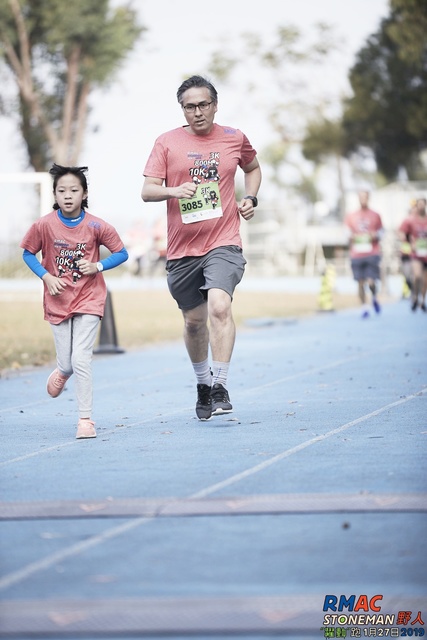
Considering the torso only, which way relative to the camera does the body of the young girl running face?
toward the camera

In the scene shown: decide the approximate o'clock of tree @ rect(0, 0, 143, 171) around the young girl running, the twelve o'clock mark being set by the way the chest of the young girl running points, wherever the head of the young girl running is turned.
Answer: The tree is roughly at 6 o'clock from the young girl running.

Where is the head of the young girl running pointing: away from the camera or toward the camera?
toward the camera
